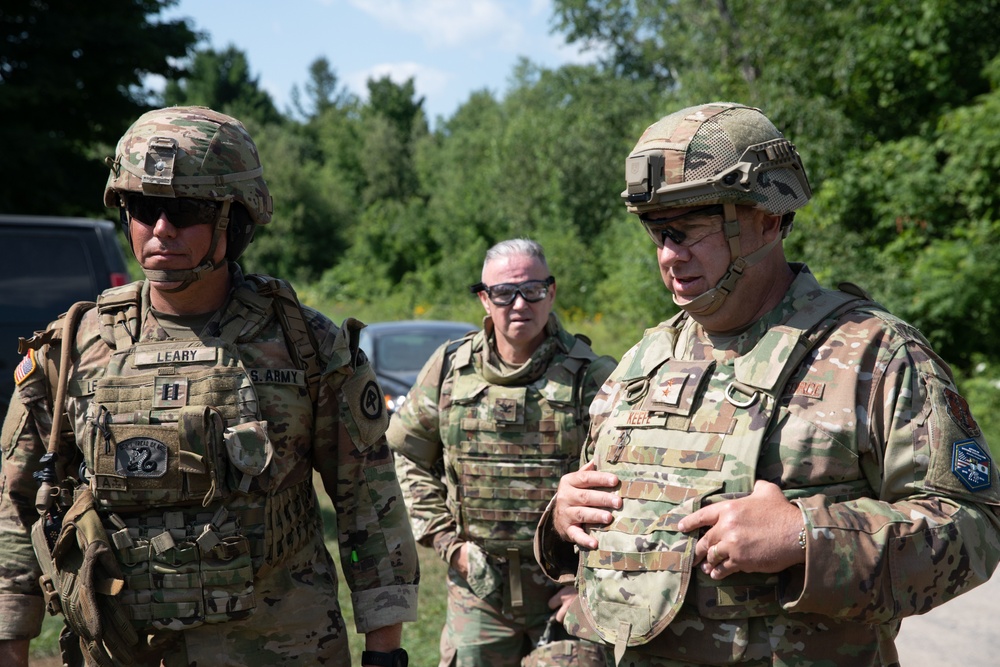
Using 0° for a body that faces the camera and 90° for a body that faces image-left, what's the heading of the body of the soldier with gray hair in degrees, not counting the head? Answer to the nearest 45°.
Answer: approximately 0°

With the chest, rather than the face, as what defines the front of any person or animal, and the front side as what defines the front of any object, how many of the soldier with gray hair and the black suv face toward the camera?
1

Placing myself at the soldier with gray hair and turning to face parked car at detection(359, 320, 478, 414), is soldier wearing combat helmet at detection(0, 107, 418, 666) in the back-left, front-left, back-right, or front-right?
back-left

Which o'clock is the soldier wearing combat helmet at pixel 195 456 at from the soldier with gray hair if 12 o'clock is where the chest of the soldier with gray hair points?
The soldier wearing combat helmet is roughly at 1 o'clock from the soldier with gray hair.

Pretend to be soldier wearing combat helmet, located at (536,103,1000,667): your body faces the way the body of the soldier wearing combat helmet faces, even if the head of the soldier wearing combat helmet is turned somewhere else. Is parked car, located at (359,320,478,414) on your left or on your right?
on your right

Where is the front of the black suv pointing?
to the viewer's left

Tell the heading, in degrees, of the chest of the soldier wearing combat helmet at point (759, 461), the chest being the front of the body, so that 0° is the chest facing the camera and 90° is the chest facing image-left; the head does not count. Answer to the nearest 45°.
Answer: approximately 45°

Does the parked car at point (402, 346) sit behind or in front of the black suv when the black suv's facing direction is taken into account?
behind

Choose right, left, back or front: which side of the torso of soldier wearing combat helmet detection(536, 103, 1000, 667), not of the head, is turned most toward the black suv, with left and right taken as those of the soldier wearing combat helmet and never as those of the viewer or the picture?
right

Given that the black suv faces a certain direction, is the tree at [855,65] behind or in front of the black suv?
behind
